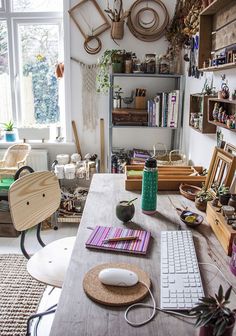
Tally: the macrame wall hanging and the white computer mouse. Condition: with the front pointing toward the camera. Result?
1

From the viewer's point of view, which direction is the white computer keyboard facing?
to the viewer's left

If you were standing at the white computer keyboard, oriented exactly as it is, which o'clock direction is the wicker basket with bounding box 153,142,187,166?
The wicker basket is roughly at 3 o'clock from the white computer keyboard.
